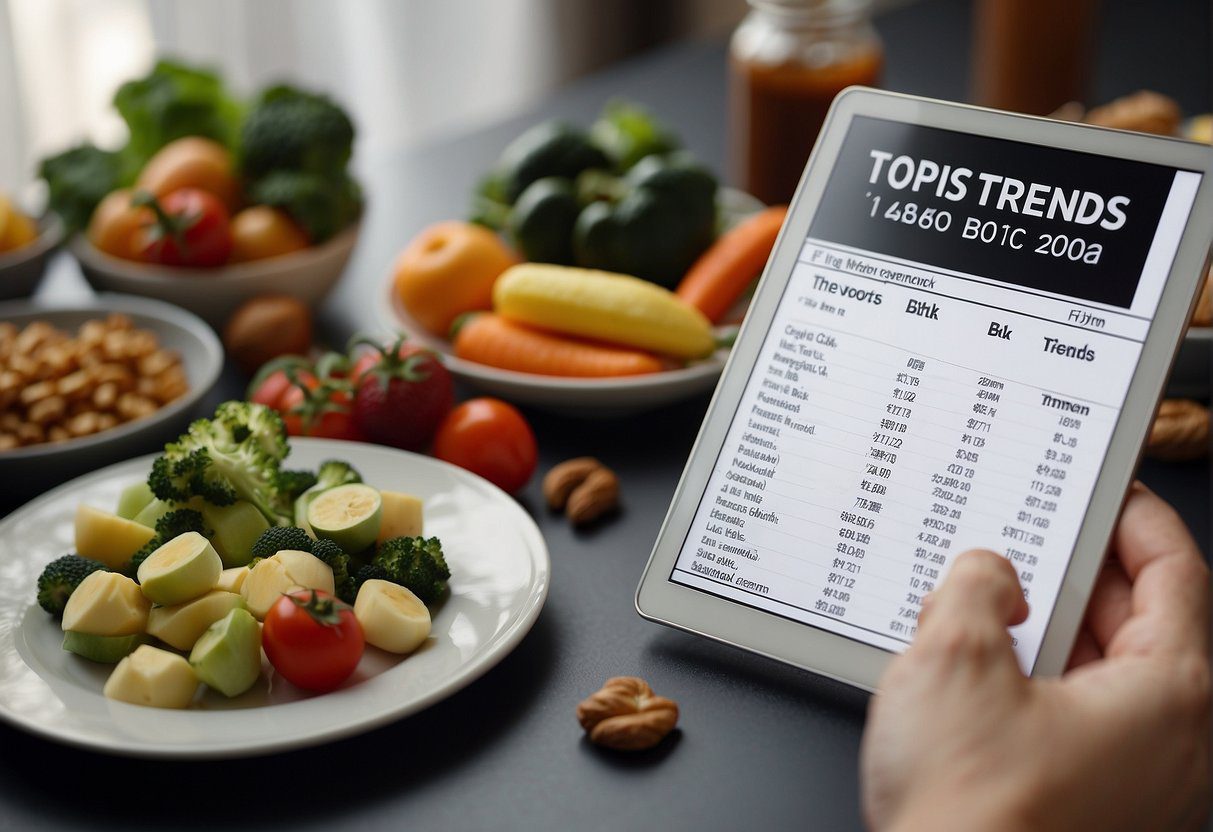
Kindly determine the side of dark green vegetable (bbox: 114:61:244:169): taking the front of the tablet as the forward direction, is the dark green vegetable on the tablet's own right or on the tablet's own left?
on the tablet's own right

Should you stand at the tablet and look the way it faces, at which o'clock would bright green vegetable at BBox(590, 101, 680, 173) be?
The bright green vegetable is roughly at 5 o'clock from the tablet.

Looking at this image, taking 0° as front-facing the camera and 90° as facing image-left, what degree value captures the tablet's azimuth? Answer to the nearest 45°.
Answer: approximately 0°

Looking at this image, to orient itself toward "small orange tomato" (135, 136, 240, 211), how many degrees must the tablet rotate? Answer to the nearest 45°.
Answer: approximately 135° to its right
